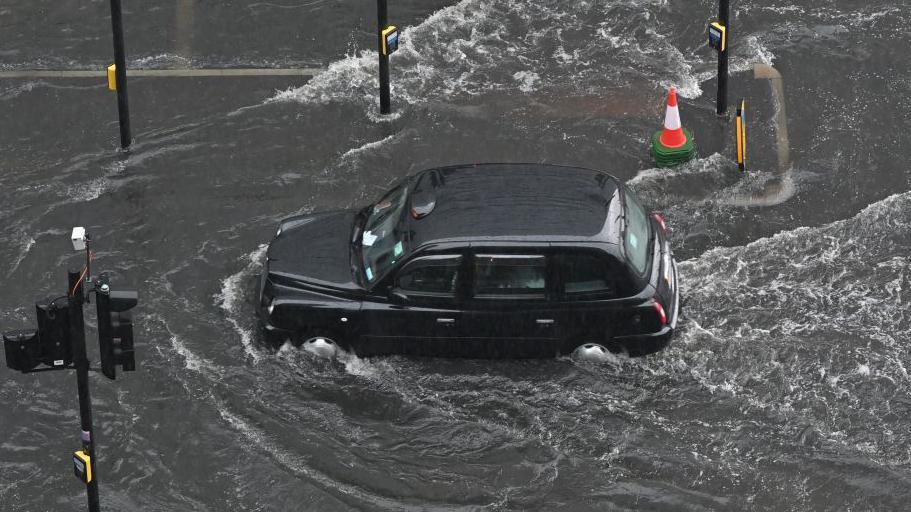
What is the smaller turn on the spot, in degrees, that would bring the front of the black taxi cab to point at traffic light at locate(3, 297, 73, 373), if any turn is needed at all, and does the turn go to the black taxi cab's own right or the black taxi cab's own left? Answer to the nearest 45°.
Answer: approximately 45° to the black taxi cab's own left

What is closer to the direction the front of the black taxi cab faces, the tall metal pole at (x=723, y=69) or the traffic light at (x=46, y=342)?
the traffic light

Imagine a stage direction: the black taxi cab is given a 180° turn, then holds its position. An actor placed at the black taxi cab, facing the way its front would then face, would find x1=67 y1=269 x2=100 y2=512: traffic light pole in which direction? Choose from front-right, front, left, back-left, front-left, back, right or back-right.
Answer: back-right

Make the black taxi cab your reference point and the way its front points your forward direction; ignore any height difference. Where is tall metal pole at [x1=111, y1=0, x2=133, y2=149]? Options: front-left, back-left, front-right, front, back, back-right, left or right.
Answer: front-right

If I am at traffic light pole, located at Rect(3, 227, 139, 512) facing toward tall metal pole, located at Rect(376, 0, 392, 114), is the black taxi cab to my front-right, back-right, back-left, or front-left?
front-right

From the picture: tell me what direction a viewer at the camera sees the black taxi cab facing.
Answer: facing to the left of the viewer

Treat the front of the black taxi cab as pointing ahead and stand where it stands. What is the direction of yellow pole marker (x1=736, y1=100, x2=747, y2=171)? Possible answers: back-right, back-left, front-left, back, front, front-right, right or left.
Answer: back-right

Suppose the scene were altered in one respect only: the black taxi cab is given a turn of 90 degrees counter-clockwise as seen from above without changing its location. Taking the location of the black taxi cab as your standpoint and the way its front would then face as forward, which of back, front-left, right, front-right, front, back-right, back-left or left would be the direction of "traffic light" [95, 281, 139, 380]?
front-right

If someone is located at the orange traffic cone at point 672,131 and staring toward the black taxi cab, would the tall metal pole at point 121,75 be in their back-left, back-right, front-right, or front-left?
front-right

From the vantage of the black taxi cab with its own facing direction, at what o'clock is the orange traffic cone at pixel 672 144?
The orange traffic cone is roughly at 4 o'clock from the black taxi cab.

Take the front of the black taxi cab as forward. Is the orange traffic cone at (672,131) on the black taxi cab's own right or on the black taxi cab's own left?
on the black taxi cab's own right

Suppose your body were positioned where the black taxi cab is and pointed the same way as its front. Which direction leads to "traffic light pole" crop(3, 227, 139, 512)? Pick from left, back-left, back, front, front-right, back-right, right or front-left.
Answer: front-left

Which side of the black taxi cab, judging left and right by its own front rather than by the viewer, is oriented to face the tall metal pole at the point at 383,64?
right
